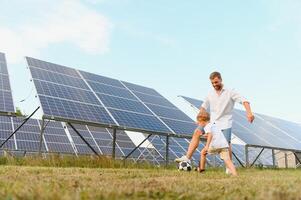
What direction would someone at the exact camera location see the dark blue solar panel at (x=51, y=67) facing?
facing the viewer and to the right of the viewer

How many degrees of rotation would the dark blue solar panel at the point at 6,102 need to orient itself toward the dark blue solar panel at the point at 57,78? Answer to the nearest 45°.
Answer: approximately 90° to its left

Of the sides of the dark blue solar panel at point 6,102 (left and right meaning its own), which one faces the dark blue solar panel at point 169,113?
left

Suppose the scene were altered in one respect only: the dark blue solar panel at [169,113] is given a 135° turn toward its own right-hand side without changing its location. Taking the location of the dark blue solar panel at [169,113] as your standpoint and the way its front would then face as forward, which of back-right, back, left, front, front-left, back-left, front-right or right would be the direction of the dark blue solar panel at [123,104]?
front-left

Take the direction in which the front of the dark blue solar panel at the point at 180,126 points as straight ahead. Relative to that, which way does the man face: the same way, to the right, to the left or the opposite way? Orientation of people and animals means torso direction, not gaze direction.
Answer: to the right

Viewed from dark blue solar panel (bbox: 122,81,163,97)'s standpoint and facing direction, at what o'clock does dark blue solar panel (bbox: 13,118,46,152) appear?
dark blue solar panel (bbox: 13,118,46,152) is roughly at 4 o'clock from dark blue solar panel (bbox: 122,81,163,97).

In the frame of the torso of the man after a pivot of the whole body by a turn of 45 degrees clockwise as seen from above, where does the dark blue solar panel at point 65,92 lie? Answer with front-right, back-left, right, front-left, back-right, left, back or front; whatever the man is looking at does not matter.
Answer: front-right

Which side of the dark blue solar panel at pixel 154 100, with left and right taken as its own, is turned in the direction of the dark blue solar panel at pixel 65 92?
right

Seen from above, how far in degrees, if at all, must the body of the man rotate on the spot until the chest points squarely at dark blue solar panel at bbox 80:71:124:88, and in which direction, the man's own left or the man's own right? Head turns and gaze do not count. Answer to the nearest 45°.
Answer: approximately 90° to the man's own right

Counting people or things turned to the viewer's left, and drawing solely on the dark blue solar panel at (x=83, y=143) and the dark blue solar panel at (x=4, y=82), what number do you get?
0

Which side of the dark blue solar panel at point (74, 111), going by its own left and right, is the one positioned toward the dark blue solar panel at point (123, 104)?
left

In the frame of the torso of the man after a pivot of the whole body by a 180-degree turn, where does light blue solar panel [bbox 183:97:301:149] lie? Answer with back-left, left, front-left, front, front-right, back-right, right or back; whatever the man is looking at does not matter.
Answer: front-left
